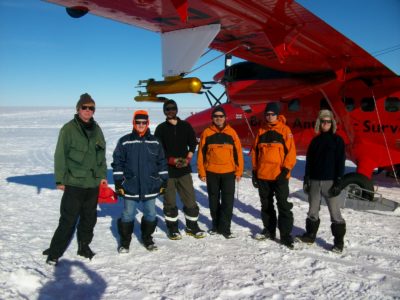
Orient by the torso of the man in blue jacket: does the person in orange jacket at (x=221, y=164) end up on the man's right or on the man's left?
on the man's left

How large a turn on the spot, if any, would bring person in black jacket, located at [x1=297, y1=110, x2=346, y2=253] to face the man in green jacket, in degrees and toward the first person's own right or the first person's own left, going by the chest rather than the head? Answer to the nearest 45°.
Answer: approximately 45° to the first person's own right

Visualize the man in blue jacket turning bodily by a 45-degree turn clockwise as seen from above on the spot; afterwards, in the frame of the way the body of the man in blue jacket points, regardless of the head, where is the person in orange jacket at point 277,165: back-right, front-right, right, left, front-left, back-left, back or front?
back-left

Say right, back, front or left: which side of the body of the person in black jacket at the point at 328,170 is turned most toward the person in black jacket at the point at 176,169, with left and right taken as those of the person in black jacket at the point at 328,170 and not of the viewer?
right

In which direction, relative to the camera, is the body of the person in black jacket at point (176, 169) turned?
toward the camera

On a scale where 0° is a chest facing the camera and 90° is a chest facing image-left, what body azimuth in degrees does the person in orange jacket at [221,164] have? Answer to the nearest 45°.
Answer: approximately 0°

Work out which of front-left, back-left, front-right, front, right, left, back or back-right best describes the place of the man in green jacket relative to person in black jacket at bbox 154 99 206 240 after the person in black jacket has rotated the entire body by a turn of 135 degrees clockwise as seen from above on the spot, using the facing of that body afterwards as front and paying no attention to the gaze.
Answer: left

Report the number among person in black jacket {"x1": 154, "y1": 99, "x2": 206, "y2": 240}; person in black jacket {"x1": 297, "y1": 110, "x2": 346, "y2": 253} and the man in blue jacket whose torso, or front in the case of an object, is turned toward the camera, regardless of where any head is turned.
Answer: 3

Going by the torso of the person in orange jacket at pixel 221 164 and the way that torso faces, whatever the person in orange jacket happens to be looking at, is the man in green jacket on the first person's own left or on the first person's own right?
on the first person's own right

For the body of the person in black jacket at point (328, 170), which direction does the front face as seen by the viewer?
toward the camera

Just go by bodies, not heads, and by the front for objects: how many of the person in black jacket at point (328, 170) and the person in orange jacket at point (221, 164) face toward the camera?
2

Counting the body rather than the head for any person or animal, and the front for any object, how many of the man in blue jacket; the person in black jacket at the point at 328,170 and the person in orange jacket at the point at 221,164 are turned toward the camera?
3
